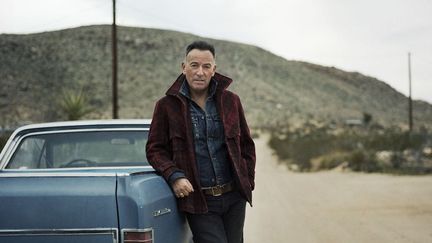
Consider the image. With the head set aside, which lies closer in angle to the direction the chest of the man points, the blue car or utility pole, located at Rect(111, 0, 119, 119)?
the blue car

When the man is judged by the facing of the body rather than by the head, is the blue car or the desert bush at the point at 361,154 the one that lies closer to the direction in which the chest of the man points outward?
the blue car

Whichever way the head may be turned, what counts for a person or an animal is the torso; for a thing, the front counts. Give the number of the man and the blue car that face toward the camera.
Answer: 1

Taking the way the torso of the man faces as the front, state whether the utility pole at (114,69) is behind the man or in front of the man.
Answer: behind

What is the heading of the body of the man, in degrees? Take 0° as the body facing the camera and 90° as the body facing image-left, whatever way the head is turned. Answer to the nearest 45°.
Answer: approximately 0°

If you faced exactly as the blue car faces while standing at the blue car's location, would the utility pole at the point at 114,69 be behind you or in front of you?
in front
